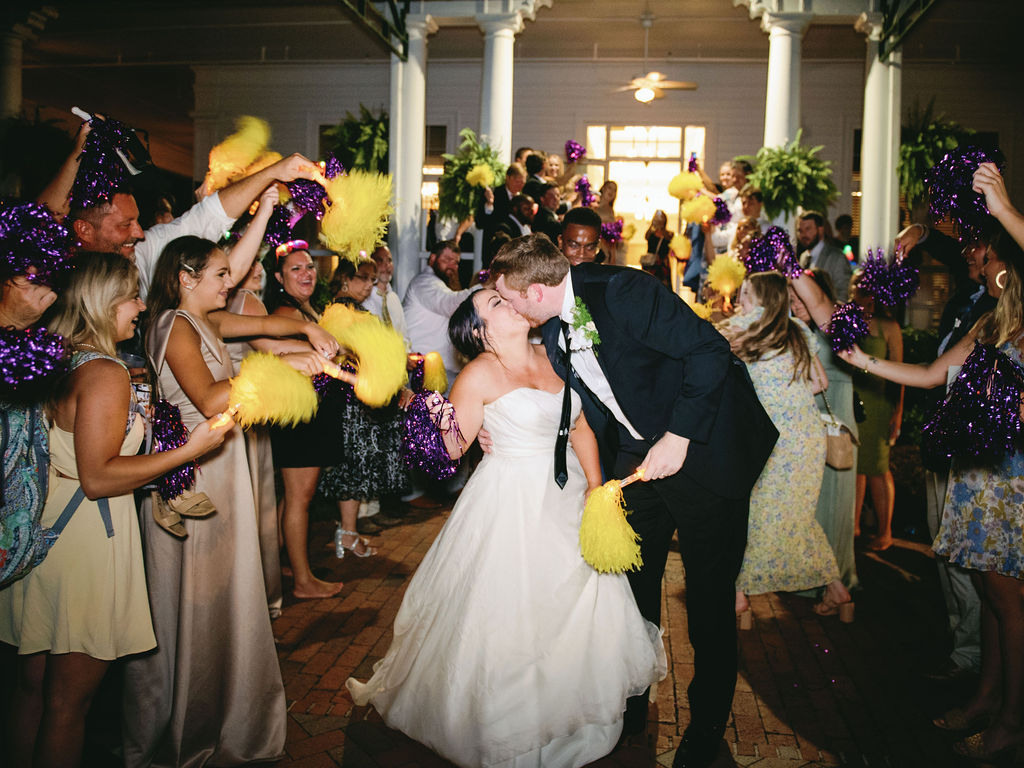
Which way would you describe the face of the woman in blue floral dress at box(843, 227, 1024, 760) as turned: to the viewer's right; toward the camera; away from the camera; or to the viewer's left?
to the viewer's left

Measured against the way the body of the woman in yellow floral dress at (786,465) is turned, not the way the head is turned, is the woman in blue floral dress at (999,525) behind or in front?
behind

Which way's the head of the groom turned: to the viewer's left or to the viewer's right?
to the viewer's left

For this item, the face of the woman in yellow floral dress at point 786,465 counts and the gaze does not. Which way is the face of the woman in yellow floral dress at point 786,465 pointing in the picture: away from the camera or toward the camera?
away from the camera

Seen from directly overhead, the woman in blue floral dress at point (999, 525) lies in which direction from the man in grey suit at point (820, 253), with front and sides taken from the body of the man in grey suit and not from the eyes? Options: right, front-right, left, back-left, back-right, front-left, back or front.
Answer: front-left

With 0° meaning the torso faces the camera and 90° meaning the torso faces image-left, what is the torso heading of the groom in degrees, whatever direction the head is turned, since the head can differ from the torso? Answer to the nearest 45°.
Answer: approximately 45°

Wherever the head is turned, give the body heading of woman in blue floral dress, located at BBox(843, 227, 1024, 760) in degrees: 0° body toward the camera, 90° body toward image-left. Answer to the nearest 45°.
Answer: approximately 90°

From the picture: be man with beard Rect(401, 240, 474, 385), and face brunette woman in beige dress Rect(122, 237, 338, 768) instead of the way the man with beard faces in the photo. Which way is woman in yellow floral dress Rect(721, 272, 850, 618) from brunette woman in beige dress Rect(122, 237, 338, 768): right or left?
left

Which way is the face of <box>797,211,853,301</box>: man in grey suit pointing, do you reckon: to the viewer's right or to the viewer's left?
to the viewer's left

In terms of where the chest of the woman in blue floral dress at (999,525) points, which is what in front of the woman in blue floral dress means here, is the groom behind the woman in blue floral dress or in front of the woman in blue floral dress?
in front

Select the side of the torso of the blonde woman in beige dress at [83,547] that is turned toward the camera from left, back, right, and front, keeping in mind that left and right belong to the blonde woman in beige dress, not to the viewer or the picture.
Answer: right

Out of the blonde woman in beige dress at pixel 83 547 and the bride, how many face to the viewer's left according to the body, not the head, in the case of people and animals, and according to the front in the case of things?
0

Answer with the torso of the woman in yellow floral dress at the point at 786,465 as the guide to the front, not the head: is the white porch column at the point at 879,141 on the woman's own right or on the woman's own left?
on the woman's own right
